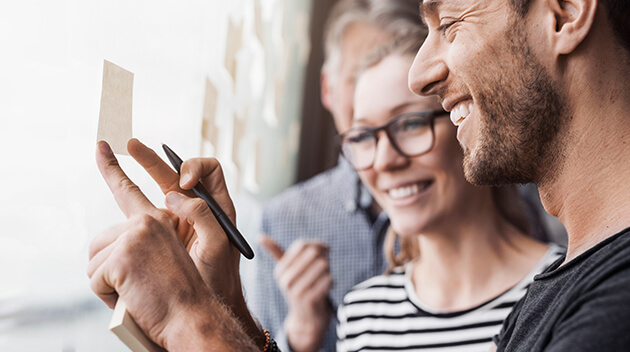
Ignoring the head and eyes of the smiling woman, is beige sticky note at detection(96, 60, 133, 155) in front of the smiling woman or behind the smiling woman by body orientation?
in front

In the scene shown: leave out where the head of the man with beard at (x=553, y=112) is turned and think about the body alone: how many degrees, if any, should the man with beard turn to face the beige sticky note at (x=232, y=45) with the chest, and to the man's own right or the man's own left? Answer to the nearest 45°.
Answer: approximately 45° to the man's own right

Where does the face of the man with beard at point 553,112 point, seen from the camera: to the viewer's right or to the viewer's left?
to the viewer's left

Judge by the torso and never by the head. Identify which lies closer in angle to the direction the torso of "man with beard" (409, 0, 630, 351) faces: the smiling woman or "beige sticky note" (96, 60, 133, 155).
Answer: the beige sticky note

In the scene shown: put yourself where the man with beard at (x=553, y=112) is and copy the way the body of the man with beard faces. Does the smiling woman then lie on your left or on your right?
on your right

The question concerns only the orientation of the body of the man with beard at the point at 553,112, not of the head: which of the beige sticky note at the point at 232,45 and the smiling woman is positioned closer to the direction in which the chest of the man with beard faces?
the beige sticky note

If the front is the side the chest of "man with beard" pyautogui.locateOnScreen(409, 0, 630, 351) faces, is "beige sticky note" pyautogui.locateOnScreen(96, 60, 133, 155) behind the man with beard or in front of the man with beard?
in front

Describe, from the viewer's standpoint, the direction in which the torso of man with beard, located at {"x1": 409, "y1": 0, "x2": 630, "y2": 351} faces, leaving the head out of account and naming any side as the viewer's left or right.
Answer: facing to the left of the viewer

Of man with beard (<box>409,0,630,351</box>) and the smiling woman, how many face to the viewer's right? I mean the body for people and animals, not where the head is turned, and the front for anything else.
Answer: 0

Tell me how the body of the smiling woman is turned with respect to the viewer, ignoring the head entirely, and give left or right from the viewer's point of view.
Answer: facing the viewer and to the left of the viewer

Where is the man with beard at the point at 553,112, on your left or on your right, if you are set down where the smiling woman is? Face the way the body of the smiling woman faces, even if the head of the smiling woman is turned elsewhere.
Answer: on your left
